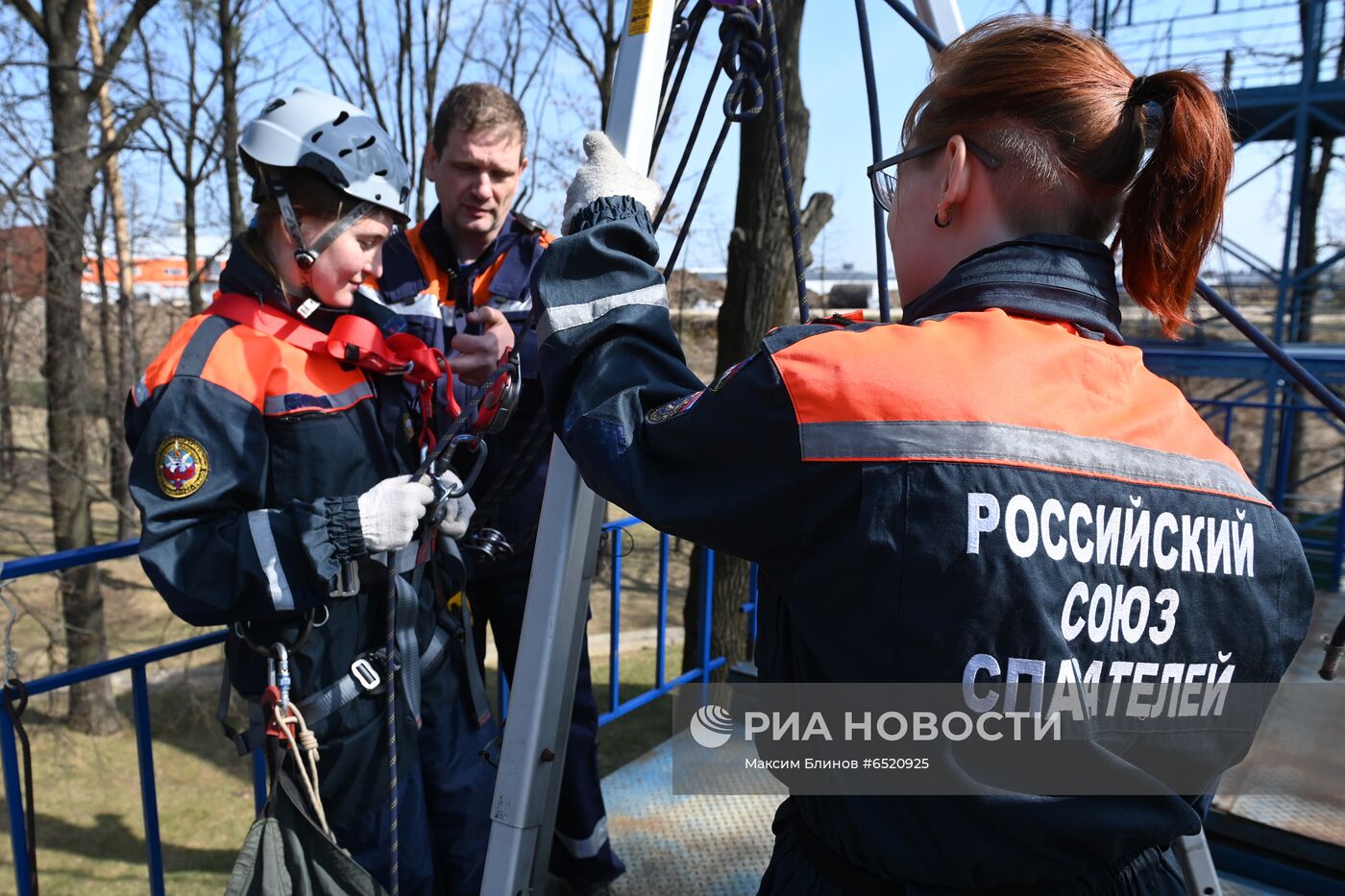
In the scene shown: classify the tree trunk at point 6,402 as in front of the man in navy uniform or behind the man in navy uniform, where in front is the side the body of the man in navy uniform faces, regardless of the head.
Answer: behind

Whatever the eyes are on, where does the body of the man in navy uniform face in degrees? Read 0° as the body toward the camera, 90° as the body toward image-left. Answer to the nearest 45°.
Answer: approximately 0°

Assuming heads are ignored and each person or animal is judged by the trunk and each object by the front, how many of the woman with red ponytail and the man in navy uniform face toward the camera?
1

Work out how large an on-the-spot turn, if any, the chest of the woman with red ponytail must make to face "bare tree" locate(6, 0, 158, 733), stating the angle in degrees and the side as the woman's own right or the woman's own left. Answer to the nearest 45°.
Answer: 0° — they already face it

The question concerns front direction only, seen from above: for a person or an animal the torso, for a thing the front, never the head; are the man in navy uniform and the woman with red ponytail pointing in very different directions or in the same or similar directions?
very different directions

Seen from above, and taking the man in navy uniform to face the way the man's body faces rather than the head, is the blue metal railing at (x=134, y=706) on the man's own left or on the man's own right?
on the man's own right

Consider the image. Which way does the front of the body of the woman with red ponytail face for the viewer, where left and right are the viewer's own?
facing away from the viewer and to the left of the viewer

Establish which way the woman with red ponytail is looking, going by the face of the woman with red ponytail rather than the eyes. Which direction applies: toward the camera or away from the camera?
away from the camera

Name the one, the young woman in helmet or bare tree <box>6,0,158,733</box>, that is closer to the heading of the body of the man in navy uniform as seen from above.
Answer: the young woman in helmet

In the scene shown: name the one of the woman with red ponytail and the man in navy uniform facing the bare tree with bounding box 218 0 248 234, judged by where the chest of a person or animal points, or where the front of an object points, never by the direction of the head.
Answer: the woman with red ponytail
